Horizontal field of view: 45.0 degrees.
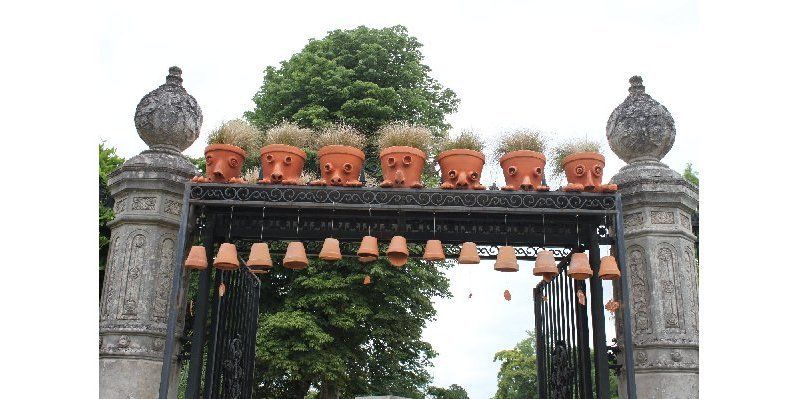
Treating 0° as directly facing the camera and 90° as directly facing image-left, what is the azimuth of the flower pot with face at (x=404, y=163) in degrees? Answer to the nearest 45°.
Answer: approximately 0°

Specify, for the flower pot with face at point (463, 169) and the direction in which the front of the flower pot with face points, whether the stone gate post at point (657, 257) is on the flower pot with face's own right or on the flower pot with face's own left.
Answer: on the flower pot with face's own left

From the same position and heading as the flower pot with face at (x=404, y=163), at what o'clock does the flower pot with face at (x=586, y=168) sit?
the flower pot with face at (x=586, y=168) is roughly at 9 o'clock from the flower pot with face at (x=404, y=163).

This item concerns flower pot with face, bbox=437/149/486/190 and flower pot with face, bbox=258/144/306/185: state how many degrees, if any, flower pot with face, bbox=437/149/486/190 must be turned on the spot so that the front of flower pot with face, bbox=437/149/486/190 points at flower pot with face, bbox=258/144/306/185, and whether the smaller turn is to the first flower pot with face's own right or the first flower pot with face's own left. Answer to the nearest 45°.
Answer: approximately 90° to the first flower pot with face's own right

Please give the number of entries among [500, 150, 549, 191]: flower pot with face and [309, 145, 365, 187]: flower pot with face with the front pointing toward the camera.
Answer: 2

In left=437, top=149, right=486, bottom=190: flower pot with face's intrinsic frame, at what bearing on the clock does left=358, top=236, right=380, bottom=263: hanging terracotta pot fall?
The hanging terracotta pot is roughly at 3 o'clock from the flower pot with face.

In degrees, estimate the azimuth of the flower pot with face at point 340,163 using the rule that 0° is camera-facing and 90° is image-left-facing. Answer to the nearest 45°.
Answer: approximately 0°

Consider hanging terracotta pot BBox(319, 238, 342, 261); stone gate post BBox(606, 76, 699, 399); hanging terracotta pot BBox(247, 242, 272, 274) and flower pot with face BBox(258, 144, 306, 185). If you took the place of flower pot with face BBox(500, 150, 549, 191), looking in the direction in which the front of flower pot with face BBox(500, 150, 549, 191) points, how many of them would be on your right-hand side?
3

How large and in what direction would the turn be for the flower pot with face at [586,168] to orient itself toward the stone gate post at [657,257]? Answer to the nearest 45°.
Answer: approximately 90° to its left

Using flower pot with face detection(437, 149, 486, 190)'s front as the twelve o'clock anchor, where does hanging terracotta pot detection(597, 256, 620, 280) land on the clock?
The hanging terracotta pot is roughly at 9 o'clock from the flower pot with face.

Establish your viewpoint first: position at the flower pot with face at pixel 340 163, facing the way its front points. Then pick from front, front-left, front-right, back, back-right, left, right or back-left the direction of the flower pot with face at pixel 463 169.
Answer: left

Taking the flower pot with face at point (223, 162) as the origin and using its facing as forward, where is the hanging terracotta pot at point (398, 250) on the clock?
The hanging terracotta pot is roughly at 8 o'clock from the flower pot with face.
